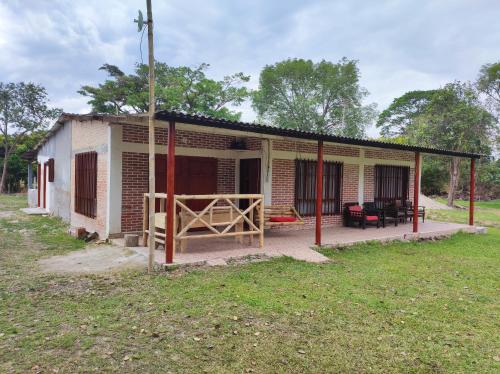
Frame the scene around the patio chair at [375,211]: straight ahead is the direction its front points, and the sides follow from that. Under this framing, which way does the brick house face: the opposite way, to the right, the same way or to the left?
the same way

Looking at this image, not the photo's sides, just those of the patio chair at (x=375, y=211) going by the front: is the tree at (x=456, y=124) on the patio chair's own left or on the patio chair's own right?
on the patio chair's own left

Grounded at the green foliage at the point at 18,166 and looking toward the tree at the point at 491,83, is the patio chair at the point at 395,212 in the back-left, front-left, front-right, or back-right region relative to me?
front-right

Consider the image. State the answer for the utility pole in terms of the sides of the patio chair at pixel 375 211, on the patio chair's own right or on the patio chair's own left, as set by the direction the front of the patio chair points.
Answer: on the patio chair's own right

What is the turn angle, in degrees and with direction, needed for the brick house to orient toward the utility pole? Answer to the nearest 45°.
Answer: approximately 45° to its right

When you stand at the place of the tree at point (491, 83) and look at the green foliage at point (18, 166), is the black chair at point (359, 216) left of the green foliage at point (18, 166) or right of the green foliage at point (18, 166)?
left

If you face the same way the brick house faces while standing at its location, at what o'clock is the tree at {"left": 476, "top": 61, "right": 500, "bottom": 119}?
The tree is roughly at 9 o'clock from the brick house.

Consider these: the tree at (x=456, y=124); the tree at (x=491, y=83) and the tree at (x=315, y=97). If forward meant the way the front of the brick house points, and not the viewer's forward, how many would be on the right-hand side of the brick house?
0

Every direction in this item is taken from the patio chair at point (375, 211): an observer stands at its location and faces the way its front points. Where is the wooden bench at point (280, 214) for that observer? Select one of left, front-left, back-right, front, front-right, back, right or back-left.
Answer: right

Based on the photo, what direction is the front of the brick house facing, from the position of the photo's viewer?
facing the viewer and to the right of the viewer

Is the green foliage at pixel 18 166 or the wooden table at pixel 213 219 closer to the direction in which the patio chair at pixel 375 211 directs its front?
the wooden table

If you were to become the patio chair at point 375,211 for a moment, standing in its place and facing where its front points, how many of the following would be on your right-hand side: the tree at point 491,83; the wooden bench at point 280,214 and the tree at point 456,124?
1

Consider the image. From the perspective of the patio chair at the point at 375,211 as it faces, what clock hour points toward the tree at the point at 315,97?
The tree is roughly at 7 o'clock from the patio chair.

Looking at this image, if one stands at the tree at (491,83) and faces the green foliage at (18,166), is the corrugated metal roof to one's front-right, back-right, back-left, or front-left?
front-left
